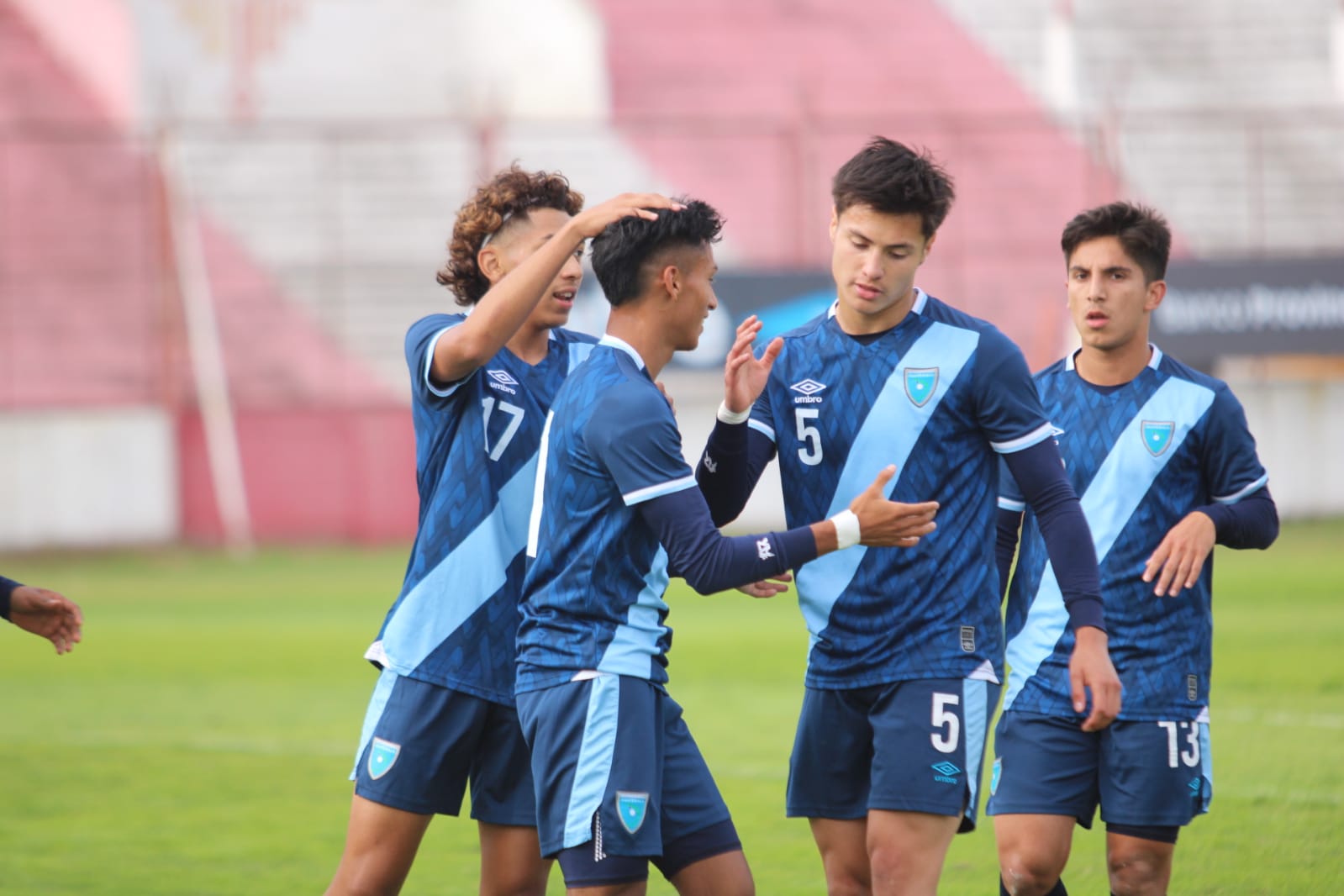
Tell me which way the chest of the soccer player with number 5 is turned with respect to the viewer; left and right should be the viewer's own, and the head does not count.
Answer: facing the viewer

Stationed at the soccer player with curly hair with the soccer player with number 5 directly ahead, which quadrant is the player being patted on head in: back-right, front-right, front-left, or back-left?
front-right

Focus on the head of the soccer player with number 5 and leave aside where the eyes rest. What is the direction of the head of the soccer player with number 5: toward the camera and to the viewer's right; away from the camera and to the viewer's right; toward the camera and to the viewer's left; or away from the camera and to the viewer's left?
toward the camera and to the viewer's left

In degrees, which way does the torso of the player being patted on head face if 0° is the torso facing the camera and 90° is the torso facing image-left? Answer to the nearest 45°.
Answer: approximately 270°

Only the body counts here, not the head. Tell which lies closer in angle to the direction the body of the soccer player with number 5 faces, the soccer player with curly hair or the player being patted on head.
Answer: the player being patted on head

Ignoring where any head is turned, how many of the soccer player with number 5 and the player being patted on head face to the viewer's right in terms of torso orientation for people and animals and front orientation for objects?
1

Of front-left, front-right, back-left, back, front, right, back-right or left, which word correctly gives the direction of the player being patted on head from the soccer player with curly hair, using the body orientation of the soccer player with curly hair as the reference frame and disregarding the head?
front

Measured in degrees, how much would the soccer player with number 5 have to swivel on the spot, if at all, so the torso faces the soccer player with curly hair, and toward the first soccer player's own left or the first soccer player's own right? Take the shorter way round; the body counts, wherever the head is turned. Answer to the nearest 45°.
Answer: approximately 90° to the first soccer player's own right

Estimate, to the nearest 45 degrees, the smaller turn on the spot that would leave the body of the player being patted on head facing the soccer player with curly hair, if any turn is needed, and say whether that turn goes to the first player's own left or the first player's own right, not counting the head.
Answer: approximately 135° to the first player's own left

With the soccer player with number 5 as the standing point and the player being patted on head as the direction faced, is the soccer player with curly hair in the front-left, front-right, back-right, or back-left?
front-right

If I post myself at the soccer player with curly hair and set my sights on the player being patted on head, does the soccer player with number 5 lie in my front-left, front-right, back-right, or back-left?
front-left
